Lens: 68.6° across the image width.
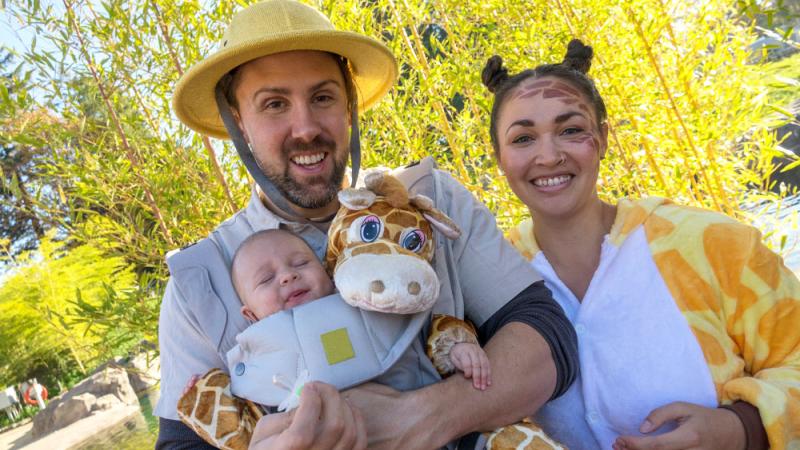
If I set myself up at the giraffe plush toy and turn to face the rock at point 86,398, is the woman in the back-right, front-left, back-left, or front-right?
back-right

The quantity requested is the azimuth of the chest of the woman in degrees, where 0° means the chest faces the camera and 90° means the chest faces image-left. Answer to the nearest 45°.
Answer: approximately 45°

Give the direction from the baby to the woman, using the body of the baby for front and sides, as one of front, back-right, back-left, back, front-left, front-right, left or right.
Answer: left

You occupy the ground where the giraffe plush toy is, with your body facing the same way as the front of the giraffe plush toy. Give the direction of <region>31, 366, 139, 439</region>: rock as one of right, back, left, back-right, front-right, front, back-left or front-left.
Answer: back-right

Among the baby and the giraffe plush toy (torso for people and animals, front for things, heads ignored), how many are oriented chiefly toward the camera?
2

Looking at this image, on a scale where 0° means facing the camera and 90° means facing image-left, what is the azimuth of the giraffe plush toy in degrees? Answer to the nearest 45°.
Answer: approximately 0°

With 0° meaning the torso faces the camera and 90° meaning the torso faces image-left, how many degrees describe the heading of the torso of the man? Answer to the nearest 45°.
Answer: approximately 0°
